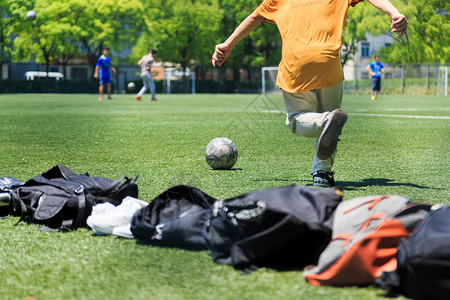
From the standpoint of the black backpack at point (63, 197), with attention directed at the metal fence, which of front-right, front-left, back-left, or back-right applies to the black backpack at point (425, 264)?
back-right

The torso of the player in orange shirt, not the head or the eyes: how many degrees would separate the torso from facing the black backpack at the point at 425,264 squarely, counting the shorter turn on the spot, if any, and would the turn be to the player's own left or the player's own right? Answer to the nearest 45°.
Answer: approximately 180°

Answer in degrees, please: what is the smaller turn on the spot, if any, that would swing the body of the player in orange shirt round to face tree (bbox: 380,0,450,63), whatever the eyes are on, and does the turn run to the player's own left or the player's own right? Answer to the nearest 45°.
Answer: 0° — they already face it

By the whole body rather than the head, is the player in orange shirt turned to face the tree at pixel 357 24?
yes

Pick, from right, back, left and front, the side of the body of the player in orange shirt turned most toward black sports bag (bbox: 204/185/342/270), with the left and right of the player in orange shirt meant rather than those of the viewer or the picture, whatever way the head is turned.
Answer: back

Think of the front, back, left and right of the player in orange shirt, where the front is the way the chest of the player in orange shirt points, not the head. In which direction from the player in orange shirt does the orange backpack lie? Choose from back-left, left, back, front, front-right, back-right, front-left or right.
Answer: back

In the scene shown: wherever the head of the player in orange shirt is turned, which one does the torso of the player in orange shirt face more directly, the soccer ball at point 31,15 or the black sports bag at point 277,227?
the soccer ball

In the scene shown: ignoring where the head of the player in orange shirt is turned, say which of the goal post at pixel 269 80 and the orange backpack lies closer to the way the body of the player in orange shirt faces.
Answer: the goal post

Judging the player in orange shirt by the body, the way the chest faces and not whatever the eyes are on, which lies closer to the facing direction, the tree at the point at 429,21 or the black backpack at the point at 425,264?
the tree

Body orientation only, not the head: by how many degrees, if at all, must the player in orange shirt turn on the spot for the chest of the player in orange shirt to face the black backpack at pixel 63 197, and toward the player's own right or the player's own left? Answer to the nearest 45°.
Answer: approximately 135° to the player's own left

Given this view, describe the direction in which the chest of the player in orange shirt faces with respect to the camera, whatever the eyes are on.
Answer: away from the camera
